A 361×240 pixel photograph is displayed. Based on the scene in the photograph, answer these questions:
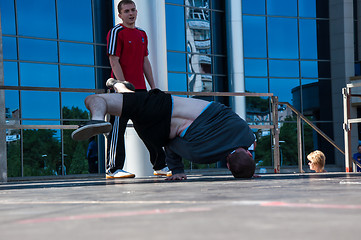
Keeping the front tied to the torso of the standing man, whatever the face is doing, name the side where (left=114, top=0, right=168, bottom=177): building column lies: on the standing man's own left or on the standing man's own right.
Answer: on the standing man's own left

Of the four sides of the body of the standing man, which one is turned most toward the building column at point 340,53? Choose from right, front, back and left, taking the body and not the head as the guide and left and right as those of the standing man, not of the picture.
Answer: left

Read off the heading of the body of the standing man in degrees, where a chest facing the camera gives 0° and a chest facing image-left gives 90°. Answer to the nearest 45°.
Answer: approximately 315°

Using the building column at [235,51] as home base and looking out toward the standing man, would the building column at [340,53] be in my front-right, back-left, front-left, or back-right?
back-left

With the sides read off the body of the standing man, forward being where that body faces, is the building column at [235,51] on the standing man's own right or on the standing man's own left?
on the standing man's own left
